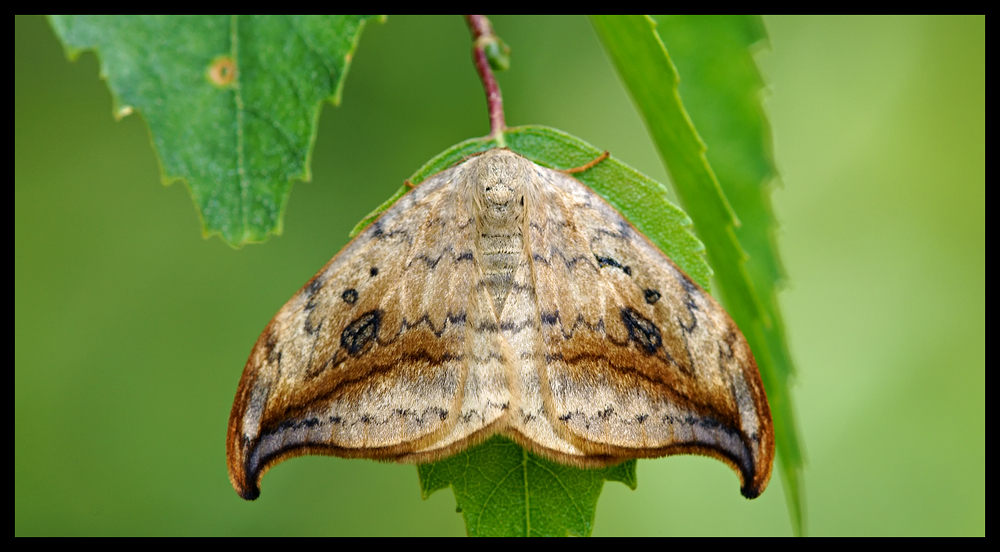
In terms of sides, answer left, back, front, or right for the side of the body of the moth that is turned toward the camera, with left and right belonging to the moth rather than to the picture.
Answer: back
